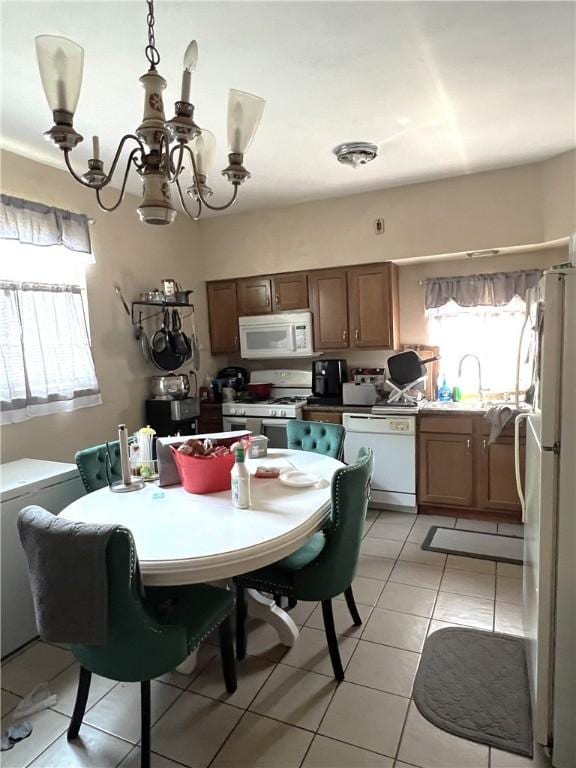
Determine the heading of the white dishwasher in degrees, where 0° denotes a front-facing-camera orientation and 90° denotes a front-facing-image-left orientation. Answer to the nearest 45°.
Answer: approximately 0°

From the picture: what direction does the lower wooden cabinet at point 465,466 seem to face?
toward the camera

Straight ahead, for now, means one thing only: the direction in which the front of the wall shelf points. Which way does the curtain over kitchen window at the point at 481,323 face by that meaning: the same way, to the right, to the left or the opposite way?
to the right

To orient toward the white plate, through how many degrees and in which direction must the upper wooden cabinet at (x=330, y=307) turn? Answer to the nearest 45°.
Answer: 0° — it already faces it

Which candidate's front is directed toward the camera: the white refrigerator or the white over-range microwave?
the white over-range microwave

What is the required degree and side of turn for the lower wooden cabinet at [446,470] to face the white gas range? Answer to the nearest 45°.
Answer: approximately 90° to its right

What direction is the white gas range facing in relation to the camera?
toward the camera

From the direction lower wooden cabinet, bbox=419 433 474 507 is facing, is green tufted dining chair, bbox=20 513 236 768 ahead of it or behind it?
ahead

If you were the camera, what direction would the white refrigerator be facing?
facing to the left of the viewer

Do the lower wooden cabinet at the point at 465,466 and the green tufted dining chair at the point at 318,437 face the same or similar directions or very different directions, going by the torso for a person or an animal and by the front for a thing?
same or similar directions

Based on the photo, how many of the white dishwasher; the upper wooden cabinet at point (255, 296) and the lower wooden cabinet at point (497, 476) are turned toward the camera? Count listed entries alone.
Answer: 3

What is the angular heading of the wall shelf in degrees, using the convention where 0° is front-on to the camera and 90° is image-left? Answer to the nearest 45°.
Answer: approximately 315°

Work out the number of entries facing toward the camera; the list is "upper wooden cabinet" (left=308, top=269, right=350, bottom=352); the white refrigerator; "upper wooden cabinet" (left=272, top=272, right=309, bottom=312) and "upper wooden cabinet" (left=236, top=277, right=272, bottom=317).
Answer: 3

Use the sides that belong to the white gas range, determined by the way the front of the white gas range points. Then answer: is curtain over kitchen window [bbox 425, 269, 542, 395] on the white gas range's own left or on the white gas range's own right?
on the white gas range's own left

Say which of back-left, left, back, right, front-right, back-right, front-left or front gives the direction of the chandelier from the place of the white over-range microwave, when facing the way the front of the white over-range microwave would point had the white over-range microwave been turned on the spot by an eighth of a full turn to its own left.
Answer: front-right

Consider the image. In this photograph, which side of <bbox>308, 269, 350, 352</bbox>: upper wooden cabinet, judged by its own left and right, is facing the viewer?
front

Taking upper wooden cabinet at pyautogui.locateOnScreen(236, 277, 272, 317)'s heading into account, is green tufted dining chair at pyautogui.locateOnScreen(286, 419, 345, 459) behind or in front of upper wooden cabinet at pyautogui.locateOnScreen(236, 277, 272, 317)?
in front

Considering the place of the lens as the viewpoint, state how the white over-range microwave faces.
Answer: facing the viewer
